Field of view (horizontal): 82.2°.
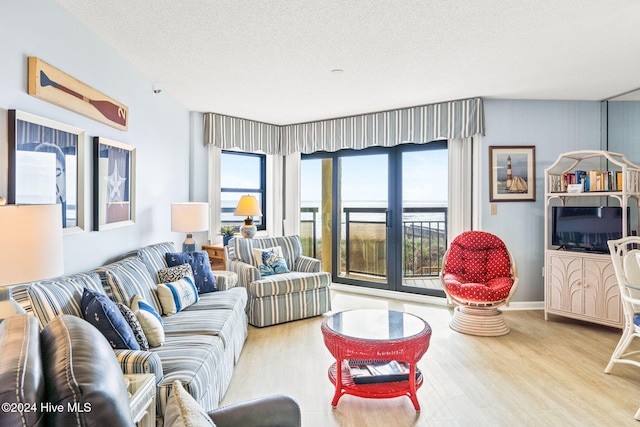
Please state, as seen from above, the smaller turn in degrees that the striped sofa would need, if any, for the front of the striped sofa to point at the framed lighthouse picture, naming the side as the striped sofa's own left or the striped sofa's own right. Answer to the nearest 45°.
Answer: approximately 45° to the striped sofa's own left

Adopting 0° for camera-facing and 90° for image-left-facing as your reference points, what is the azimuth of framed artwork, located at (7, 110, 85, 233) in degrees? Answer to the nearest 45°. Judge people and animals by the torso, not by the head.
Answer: approximately 315°

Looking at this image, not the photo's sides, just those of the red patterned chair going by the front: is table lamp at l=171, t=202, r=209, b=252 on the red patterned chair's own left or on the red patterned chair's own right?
on the red patterned chair's own right

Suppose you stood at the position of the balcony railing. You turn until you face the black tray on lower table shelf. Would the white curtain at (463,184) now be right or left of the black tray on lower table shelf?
left

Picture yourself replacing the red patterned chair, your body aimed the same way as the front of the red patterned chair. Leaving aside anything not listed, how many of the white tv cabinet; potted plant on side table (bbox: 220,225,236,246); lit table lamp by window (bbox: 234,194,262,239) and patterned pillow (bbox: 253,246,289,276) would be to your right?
3

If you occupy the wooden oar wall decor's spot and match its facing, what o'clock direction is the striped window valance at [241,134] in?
The striped window valance is roughly at 9 o'clock from the wooden oar wall decor.

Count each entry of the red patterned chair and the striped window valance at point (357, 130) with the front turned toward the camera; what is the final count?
2

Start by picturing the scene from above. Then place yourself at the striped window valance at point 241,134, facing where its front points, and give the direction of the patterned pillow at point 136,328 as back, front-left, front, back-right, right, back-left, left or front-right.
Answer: front-right

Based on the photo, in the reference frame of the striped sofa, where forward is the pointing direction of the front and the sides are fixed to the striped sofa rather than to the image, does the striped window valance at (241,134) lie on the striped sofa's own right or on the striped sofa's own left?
on the striped sofa's own left
